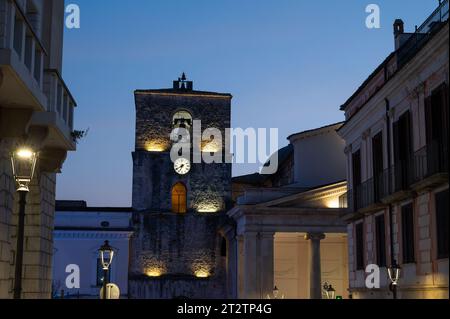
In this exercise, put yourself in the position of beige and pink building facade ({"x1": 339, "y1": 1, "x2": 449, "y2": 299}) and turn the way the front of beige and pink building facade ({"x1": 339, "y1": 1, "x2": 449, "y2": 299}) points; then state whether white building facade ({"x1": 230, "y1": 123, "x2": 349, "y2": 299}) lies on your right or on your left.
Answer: on your right

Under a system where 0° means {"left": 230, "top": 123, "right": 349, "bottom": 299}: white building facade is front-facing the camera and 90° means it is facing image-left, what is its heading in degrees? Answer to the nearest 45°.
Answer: approximately 0°

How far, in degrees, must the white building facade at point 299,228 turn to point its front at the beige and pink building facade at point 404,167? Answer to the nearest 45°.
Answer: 0° — it already faces it

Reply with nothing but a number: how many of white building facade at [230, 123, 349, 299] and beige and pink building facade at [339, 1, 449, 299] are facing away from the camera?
0

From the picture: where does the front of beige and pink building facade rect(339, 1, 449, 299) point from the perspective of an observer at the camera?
facing the viewer and to the left of the viewer
